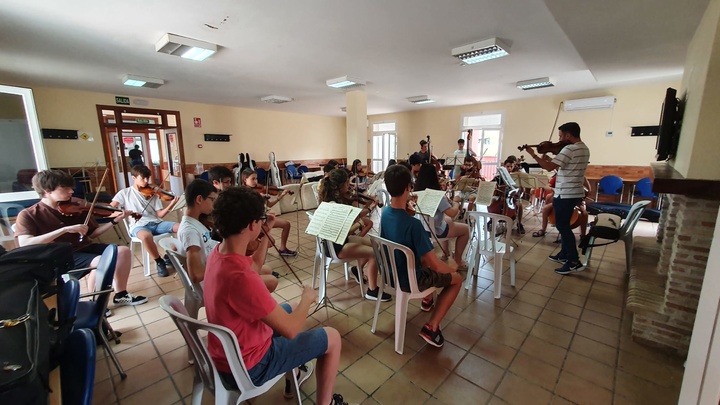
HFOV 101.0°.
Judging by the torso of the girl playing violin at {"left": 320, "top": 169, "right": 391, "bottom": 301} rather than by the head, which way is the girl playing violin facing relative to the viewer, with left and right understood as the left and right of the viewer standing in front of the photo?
facing to the right of the viewer

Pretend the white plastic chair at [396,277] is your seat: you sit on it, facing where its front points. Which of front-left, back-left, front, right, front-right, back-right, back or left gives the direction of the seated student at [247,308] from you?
back

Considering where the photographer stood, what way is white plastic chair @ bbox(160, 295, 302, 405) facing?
facing away from the viewer and to the right of the viewer

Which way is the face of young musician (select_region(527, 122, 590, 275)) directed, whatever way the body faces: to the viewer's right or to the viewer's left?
to the viewer's left

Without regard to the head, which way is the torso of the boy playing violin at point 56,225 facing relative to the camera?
to the viewer's right

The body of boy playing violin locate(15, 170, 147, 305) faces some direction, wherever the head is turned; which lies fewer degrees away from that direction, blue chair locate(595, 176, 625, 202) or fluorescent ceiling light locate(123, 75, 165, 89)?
the blue chair

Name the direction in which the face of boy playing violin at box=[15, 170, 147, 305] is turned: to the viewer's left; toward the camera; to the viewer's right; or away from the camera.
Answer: to the viewer's right

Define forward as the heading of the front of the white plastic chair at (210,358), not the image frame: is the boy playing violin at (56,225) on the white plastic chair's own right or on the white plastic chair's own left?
on the white plastic chair's own left

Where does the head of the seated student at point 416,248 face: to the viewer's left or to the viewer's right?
to the viewer's right

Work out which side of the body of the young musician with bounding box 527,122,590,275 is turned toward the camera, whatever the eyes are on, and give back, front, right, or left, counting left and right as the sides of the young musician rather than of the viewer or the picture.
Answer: left

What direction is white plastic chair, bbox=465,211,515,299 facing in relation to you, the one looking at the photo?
facing away from the viewer and to the right of the viewer
